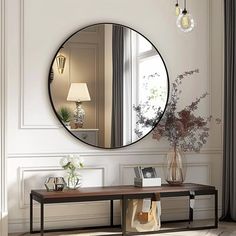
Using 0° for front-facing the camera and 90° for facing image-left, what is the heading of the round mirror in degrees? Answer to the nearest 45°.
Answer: approximately 0°

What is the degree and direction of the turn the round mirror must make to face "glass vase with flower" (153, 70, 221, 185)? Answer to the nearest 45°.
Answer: approximately 90° to its left
